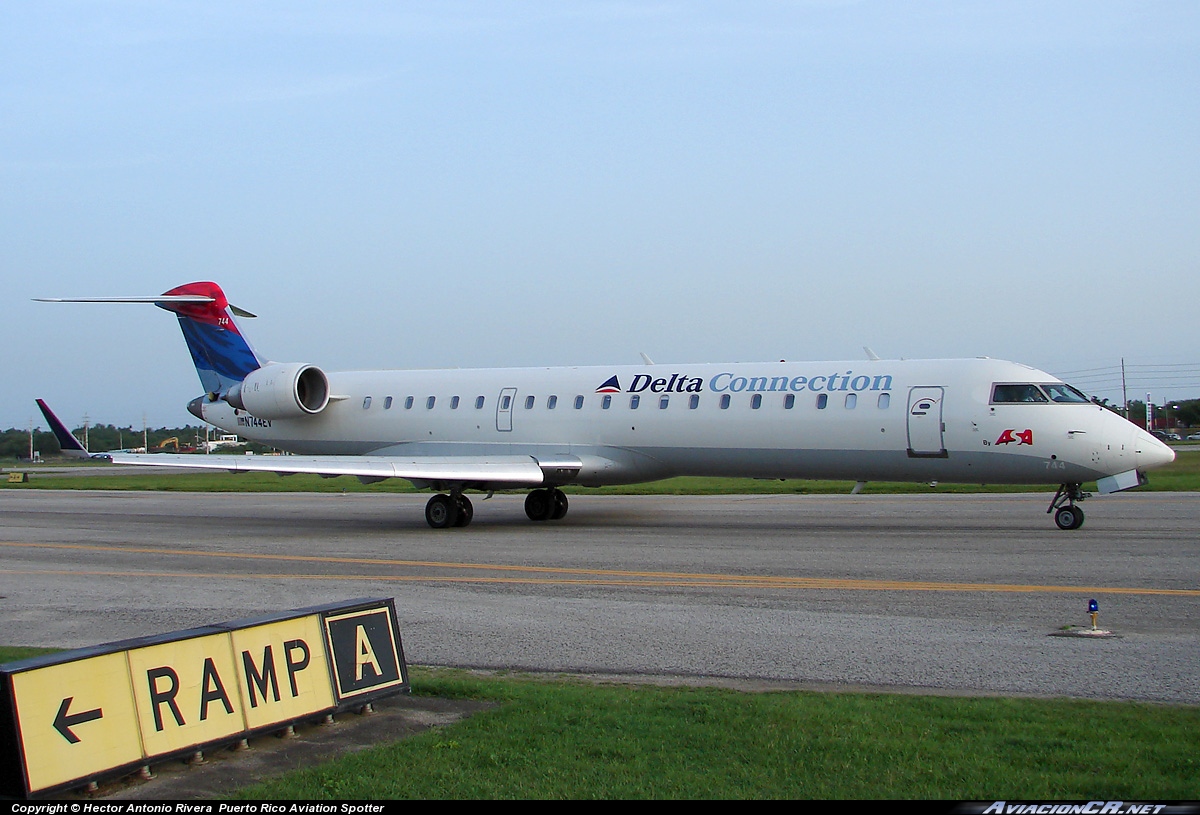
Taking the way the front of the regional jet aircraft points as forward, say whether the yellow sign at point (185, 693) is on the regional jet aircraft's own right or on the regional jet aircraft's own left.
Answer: on the regional jet aircraft's own right

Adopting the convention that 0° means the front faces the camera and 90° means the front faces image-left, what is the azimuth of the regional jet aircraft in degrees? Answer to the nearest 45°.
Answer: approximately 315°
